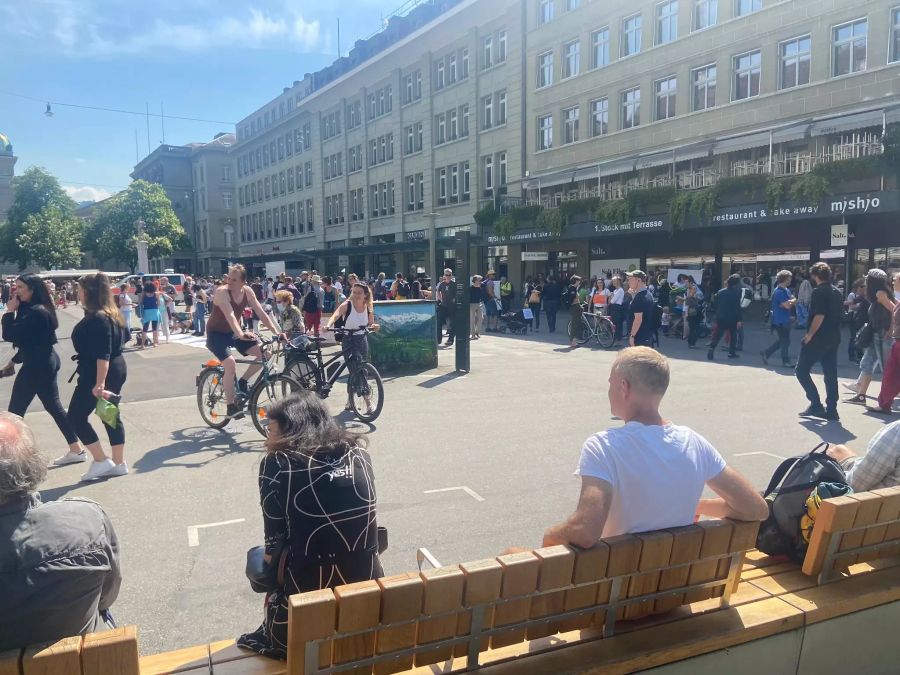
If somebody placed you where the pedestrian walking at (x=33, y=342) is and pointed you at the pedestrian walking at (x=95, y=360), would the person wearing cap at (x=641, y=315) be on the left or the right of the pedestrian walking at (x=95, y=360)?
left

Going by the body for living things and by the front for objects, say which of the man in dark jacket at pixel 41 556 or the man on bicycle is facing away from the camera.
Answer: the man in dark jacket

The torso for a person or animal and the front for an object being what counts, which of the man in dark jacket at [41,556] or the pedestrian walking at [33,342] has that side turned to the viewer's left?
the pedestrian walking

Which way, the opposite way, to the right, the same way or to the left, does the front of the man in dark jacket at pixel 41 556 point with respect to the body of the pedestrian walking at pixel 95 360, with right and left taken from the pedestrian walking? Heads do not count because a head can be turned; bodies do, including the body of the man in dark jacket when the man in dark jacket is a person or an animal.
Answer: to the right

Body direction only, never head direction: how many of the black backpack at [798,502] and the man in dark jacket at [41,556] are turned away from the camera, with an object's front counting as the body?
1

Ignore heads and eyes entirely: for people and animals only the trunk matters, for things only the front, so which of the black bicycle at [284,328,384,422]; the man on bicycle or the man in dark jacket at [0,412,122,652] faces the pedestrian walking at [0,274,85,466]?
the man in dark jacket

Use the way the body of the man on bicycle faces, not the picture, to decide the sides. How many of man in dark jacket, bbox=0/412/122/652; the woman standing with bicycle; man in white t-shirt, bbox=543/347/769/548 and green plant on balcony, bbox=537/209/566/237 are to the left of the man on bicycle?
2

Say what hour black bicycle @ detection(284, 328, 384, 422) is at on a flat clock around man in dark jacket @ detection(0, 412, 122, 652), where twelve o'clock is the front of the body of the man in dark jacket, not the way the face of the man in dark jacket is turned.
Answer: The black bicycle is roughly at 1 o'clock from the man in dark jacket.

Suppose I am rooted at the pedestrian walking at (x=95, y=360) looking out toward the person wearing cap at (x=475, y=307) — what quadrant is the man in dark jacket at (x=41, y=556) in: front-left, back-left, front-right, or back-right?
back-right

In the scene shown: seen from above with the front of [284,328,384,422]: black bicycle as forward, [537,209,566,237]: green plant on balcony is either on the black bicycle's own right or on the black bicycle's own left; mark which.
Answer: on the black bicycle's own left

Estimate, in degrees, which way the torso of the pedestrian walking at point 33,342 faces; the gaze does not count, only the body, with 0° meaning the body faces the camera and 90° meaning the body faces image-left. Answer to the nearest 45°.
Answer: approximately 90°

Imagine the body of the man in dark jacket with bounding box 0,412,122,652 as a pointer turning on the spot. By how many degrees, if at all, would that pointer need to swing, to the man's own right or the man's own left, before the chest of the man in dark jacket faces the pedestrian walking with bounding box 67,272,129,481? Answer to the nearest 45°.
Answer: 0° — they already face them

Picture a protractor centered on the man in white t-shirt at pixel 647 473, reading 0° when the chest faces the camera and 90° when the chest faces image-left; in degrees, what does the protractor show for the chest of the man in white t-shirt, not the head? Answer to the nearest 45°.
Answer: approximately 135°

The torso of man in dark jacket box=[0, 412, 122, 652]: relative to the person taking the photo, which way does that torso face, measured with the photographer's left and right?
facing away from the viewer

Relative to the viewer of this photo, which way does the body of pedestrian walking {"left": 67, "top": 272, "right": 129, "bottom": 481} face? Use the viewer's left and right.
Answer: facing to the left of the viewer
